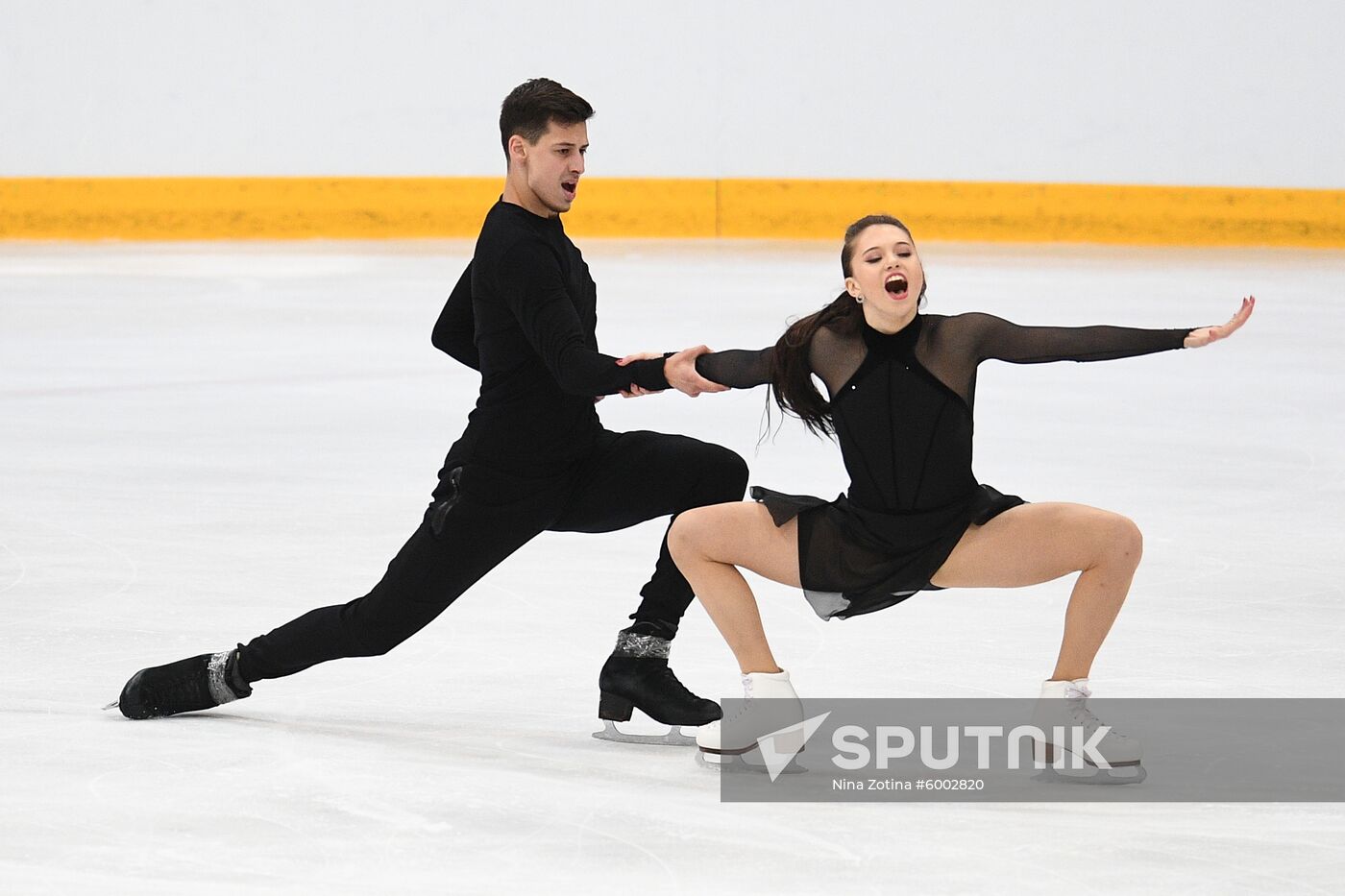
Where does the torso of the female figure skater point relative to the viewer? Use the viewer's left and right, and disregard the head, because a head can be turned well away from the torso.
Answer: facing the viewer

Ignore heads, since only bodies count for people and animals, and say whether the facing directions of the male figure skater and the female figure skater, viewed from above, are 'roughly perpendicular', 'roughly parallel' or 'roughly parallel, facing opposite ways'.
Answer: roughly perpendicular

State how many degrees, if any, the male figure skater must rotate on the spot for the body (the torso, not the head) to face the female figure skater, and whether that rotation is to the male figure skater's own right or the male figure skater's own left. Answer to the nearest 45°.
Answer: approximately 45° to the male figure skater's own right

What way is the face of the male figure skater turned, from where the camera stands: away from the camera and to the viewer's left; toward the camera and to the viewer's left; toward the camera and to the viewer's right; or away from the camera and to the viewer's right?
toward the camera and to the viewer's right

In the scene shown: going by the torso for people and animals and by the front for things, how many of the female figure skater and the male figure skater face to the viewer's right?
1

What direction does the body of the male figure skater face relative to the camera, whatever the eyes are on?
to the viewer's right

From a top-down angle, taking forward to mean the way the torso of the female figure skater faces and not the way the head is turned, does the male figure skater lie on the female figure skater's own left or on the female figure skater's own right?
on the female figure skater's own right
